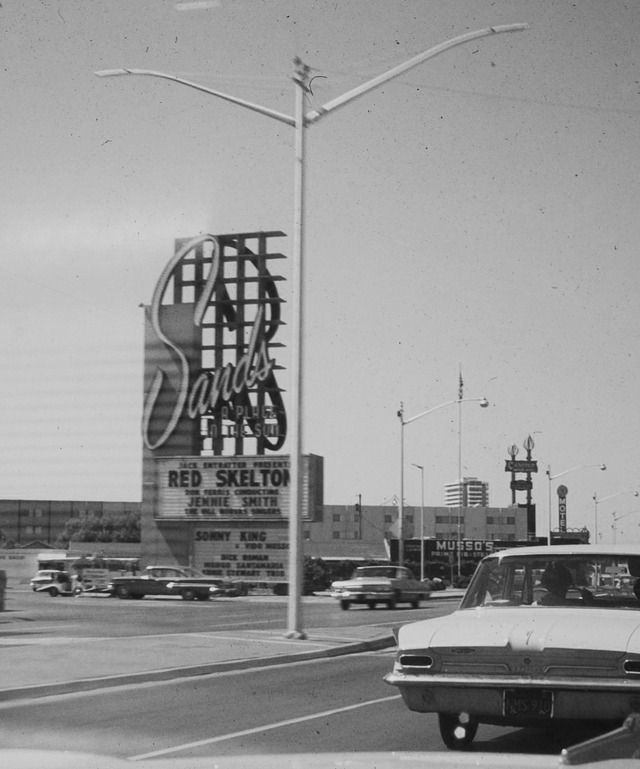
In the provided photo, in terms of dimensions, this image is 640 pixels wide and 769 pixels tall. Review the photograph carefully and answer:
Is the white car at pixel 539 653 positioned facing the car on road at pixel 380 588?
yes

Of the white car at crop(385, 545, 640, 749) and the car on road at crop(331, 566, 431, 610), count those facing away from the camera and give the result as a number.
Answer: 1

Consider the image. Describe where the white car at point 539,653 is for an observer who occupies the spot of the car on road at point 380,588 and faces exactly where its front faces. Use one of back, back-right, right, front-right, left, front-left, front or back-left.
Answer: front-left

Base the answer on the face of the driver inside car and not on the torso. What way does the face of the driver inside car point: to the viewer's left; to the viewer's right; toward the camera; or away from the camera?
away from the camera

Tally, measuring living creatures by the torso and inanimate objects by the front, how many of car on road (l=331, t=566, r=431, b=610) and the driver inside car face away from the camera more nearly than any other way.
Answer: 1

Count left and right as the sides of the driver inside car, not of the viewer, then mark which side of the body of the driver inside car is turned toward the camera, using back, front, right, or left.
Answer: back

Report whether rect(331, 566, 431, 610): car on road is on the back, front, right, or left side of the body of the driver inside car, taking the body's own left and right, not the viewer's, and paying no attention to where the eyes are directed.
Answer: front

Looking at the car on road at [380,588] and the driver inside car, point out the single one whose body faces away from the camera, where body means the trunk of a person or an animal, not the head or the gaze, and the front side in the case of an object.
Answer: the driver inside car

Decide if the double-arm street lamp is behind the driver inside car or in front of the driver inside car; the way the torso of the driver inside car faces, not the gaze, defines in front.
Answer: in front

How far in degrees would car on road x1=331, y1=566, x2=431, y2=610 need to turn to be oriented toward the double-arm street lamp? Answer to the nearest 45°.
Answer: approximately 45° to its left

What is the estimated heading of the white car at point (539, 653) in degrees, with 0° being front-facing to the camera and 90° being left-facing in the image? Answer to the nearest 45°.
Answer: approximately 180°

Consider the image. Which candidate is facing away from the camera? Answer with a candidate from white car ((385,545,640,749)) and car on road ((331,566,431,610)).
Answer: the white car

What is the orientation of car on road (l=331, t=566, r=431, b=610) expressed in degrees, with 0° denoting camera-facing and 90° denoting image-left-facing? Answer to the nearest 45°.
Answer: approximately 45°
